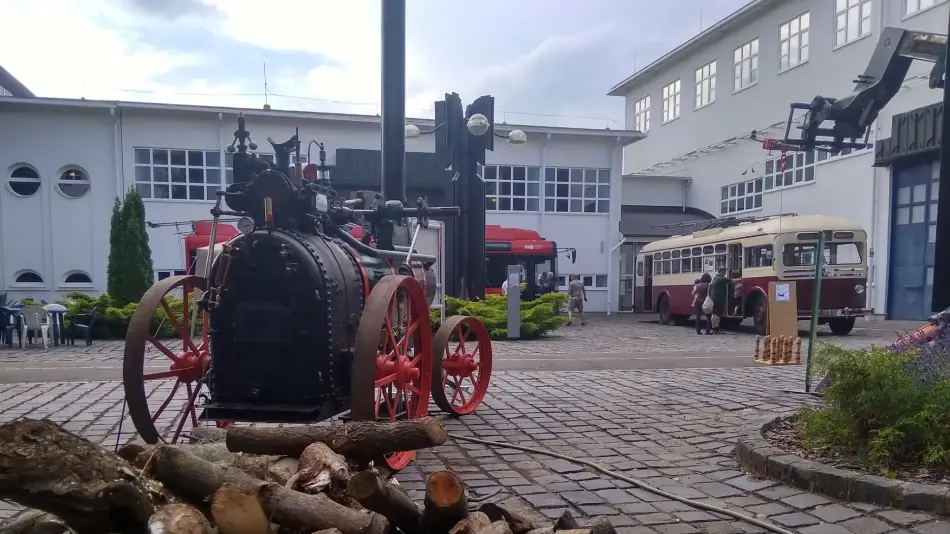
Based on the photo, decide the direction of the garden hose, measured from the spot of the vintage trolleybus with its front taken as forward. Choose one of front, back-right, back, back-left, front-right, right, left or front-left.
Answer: front-right

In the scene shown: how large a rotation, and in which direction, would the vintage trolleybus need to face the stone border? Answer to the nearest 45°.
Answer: approximately 45° to its right

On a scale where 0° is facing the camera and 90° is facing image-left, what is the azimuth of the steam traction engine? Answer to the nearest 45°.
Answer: approximately 225°

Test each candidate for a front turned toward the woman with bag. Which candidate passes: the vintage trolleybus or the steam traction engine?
the steam traction engine

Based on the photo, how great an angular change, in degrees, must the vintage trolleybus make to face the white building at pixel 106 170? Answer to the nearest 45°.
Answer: approximately 135° to its right

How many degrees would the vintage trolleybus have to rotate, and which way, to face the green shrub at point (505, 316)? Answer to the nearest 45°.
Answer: approximately 90° to its right

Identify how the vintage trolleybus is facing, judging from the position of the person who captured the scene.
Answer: facing the viewer and to the right of the viewer

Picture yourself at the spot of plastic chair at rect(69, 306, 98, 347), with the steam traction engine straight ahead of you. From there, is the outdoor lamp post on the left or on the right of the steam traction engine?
left

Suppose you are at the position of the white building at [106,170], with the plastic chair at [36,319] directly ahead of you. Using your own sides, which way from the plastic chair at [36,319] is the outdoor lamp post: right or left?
left

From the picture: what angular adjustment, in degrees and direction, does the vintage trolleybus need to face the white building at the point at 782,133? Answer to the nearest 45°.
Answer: approximately 135° to its left

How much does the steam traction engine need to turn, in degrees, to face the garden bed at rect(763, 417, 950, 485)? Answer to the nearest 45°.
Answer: approximately 45° to its right

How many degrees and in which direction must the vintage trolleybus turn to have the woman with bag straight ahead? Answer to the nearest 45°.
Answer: approximately 135° to its right

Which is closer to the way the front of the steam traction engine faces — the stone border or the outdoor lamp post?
the outdoor lamp post

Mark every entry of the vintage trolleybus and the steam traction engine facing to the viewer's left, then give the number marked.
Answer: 0

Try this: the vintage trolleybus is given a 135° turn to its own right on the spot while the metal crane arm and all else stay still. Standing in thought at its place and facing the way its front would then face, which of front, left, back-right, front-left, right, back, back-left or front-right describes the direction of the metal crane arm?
left

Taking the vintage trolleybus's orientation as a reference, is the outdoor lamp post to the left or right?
on its right

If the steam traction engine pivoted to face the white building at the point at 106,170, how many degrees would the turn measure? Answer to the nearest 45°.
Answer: approximately 45° to its left

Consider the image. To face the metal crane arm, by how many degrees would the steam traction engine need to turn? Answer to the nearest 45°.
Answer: approximately 45° to its right
